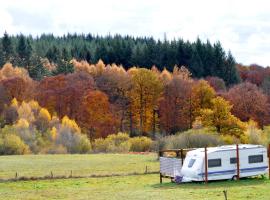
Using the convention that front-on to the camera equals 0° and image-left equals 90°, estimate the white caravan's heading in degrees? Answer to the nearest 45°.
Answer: approximately 45°
